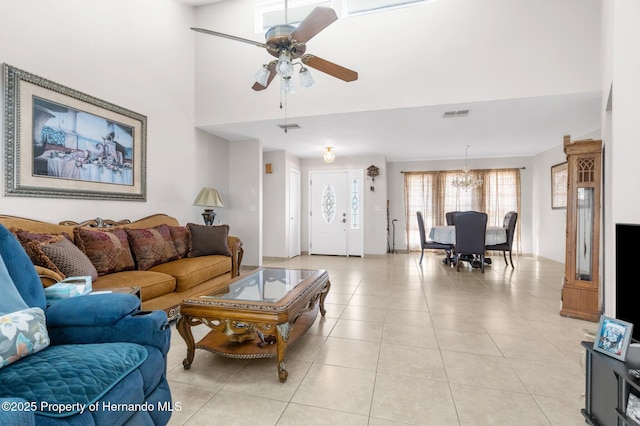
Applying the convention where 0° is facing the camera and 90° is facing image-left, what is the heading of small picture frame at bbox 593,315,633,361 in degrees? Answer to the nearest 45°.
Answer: approximately 45°

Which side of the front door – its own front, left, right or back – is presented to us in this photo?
front

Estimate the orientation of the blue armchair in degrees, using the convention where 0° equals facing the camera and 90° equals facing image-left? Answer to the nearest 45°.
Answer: approximately 315°

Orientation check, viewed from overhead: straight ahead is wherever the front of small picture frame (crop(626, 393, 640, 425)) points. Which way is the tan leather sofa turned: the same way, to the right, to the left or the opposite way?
the opposite way

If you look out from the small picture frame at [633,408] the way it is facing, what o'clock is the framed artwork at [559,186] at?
The framed artwork is roughly at 4 o'clock from the small picture frame.

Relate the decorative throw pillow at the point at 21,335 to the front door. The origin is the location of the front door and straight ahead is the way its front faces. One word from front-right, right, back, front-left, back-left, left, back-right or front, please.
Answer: front

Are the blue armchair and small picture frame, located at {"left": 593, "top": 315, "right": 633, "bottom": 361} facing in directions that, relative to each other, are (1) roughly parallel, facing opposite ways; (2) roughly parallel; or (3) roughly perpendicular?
roughly parallel, facing opposite ways

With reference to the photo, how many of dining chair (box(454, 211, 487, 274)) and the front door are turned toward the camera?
1

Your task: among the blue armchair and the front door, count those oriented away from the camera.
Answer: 0

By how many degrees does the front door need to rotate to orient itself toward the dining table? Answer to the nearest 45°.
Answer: approximately 45° to its left

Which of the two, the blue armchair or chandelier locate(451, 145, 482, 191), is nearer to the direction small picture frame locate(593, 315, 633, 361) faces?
the blue armchair

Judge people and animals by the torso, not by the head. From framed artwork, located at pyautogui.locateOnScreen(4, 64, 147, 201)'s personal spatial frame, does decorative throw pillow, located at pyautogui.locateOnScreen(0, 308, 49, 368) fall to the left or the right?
on its right

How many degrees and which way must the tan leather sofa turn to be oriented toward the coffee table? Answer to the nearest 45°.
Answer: approximately 45° to its right

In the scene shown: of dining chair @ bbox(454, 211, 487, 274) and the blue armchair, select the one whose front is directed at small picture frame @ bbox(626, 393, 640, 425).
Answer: the blue armchair

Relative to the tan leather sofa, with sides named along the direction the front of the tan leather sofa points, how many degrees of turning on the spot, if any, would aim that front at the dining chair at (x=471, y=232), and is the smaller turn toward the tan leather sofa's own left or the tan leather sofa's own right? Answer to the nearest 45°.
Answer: approximately 45° to the tan leather sofa's own left

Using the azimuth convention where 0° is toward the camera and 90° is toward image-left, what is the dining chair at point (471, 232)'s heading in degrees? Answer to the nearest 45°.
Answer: approximately 180°

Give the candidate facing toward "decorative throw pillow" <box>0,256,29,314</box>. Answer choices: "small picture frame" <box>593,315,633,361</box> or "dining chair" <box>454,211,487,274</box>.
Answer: the small picture frame
